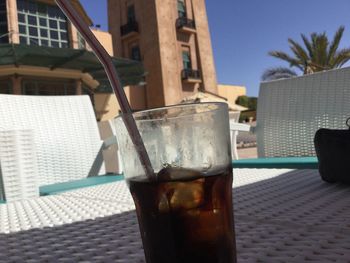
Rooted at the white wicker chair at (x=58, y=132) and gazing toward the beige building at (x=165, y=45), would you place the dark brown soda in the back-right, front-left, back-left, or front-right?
back-right

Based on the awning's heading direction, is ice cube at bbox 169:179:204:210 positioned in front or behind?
in front

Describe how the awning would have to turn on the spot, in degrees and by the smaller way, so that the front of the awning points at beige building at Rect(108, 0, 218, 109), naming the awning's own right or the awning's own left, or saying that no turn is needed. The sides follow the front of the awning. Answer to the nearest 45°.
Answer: approximately 90° to the awning's own left

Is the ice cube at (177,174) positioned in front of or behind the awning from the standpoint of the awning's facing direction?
in front

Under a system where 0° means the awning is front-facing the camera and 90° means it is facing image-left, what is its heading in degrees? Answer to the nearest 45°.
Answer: approximately 315°

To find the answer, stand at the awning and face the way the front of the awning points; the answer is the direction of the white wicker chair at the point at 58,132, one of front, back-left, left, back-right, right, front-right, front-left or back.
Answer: front-right

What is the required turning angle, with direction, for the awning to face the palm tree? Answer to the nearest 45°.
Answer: approximately 90° to its left

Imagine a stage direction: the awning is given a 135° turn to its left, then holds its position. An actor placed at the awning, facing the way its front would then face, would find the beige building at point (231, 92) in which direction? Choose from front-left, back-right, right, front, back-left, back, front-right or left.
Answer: front-right

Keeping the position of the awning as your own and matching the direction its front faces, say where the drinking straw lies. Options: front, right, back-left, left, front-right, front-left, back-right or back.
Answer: front-right
